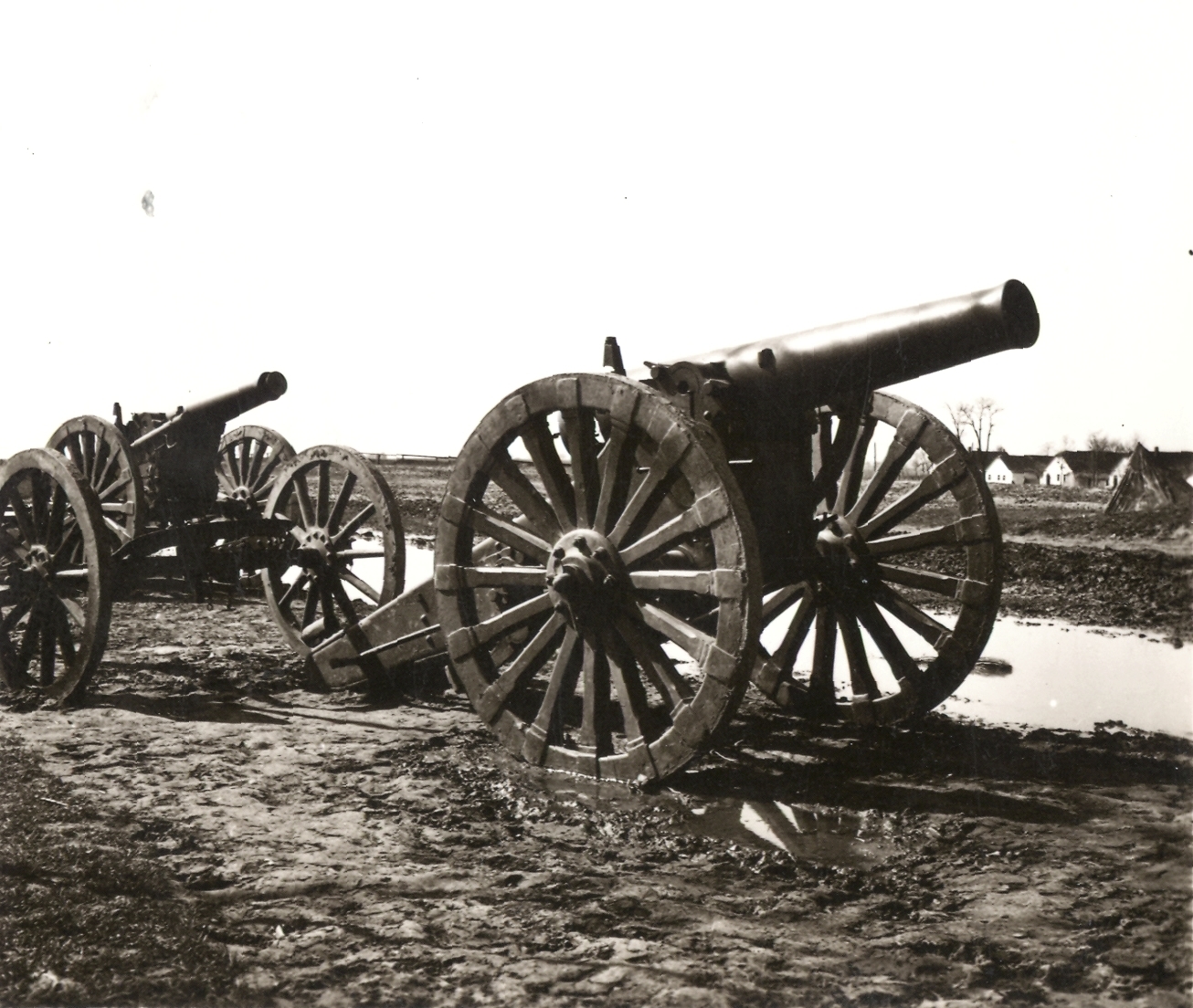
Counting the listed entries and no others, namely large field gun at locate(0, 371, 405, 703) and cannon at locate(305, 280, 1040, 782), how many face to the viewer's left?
0

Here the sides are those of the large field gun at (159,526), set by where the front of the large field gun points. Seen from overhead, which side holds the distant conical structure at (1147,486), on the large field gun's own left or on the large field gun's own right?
on the large field gun's own left

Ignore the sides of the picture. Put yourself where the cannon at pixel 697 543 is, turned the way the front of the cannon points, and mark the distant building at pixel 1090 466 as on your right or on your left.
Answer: on your left

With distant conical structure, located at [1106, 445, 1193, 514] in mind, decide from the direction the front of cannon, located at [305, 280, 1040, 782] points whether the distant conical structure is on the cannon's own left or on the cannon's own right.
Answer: on the cannon's own left

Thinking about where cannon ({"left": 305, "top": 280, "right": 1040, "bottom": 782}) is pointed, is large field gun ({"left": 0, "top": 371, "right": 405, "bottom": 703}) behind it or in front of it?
behind

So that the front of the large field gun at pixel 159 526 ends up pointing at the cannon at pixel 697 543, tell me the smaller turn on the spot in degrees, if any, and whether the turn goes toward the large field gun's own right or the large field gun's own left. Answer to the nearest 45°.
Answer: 0° — it already faces it
